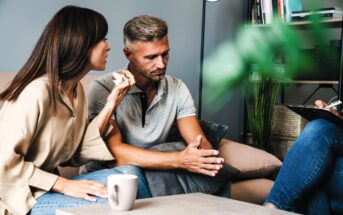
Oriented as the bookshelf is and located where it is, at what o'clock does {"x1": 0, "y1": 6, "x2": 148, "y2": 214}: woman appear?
The woman is roughly at 1 o'clock from the bookshelf.

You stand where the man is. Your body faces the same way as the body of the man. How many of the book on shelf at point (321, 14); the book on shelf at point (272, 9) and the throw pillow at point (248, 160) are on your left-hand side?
3

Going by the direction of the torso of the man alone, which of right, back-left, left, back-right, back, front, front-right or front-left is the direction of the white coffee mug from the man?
front-right

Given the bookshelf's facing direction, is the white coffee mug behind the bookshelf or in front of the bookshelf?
in front

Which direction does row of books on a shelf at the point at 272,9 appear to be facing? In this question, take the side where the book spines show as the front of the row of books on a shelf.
toward the camera

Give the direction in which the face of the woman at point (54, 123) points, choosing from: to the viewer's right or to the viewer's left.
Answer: to the viewer's right

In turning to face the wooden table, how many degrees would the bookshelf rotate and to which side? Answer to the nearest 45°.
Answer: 0° — it already faces it

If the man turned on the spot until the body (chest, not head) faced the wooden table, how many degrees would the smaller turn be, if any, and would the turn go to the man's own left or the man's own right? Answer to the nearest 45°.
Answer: approximately 45° to the man's own right

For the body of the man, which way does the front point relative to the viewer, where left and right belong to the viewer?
facing the viewer and to the right of the viewer

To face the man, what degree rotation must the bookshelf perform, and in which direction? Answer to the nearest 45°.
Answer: approximately 45° to its right
